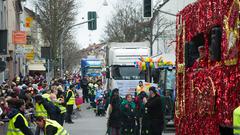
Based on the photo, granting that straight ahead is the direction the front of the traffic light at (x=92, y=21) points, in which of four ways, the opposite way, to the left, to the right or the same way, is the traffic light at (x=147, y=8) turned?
the same way

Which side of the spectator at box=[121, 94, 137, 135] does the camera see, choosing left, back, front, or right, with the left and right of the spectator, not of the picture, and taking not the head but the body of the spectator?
front

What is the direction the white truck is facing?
toward the camera

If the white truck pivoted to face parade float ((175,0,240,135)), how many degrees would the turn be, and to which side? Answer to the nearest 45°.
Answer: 0° — it already faces it
